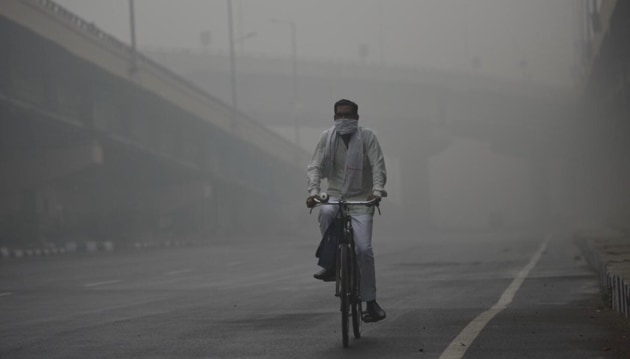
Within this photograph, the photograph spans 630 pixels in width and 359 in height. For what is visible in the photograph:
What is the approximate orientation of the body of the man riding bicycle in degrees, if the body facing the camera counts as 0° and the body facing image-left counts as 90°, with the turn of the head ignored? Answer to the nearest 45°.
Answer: approximately 0°
